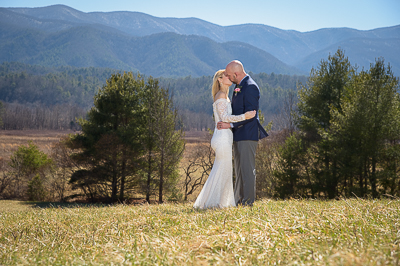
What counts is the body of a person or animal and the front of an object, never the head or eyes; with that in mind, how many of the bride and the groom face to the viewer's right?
1

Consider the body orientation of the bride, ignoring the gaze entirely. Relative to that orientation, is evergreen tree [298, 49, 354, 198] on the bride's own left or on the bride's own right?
on the bride's own left

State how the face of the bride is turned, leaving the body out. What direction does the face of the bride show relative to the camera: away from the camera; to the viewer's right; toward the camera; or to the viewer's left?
to the viewer's right

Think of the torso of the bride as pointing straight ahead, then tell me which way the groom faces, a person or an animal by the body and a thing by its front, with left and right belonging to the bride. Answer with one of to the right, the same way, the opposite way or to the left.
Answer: the opposite way

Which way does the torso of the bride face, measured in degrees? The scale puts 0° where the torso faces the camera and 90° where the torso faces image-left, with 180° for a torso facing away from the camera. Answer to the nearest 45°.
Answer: approximately 270°

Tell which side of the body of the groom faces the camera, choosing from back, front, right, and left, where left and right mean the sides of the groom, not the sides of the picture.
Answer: left

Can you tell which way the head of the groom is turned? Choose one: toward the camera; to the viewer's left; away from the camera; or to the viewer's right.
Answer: to the viewer's left

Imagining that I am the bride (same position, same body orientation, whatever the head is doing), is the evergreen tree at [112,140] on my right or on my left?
on my left
